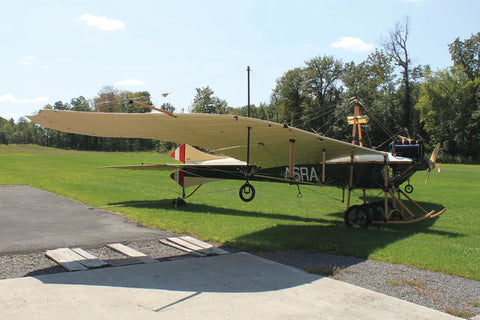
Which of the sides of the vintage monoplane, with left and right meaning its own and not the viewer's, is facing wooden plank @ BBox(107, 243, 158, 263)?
right

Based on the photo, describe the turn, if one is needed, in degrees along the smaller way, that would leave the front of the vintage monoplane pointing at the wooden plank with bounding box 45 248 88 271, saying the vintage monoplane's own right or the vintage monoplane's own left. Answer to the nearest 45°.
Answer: approximately 90° to the vintage monoplane's own right

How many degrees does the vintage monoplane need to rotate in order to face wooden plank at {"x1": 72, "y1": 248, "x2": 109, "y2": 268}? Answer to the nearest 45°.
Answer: approximately 90° to its right

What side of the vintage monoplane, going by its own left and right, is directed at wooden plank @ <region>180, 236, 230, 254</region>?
right

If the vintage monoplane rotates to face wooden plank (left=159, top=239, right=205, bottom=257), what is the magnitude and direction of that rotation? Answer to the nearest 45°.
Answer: approximately 90° to its right
